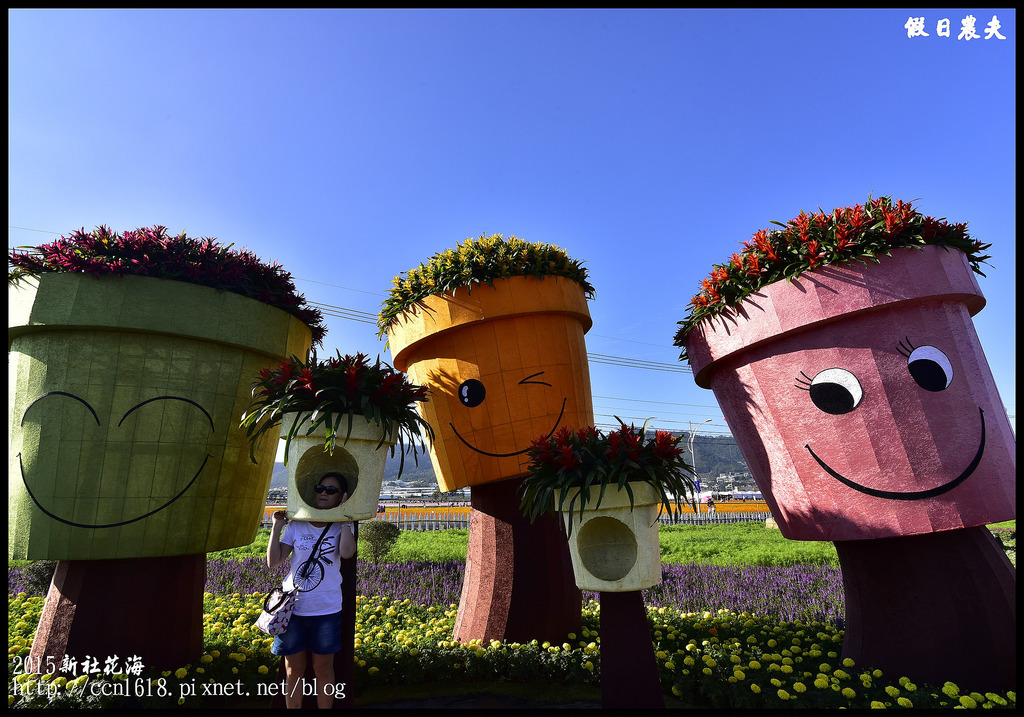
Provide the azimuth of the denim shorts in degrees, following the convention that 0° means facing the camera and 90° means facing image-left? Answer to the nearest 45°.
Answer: approximately 0°

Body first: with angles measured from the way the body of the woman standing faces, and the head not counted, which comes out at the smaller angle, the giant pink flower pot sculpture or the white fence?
the giant pink flower pot sculpture

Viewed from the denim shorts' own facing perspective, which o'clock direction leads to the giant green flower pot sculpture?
The giant green flower pot sculpture is roughly at 4 o'clock from the denim shorts.

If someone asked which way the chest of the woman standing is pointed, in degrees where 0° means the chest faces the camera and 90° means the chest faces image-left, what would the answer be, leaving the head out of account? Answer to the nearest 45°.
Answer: approximately 0°

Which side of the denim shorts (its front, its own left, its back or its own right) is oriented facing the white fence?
back

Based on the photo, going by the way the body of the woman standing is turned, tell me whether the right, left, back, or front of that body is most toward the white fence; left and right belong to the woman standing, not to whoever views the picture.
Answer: back
